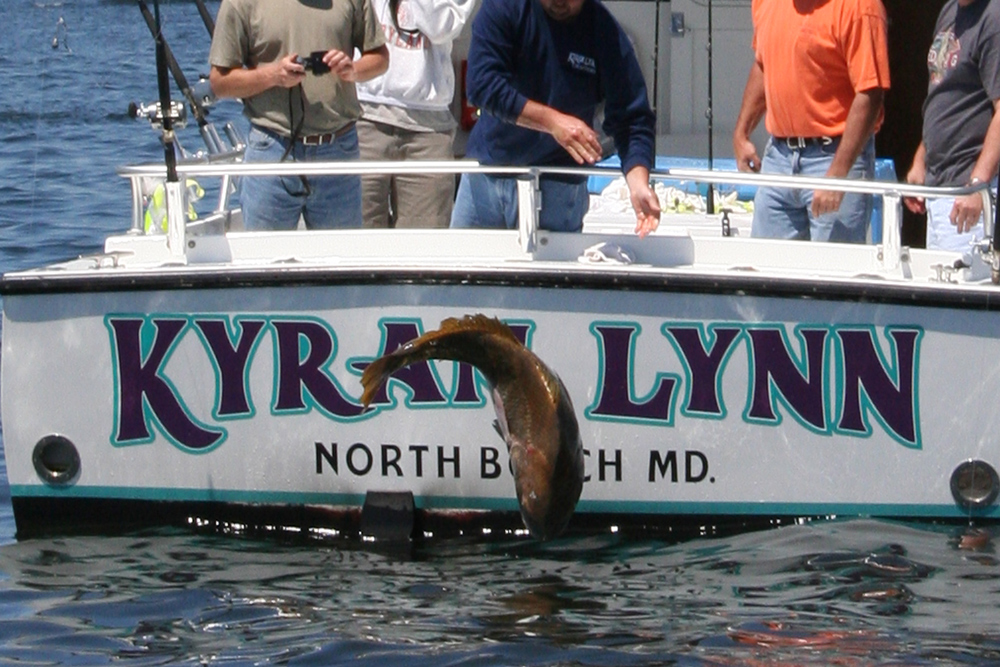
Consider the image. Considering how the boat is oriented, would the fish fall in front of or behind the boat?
behind

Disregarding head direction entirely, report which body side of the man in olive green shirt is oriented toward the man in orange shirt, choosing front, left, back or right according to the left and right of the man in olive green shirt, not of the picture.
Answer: left

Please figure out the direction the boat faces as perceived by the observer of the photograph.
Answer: facing away from the viewer

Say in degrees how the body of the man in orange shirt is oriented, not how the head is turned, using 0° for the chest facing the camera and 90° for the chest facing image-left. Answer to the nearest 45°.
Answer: approximately 45°

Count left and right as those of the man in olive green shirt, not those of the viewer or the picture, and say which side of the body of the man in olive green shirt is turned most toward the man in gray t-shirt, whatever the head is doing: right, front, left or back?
left

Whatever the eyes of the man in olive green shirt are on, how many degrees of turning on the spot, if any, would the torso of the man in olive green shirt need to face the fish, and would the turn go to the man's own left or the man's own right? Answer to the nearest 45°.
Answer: approximately 45° to the man's own left

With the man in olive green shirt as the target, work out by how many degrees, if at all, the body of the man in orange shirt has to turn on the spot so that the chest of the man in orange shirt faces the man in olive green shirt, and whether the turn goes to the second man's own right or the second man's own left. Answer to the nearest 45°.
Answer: approximately 45° to the second man's own right

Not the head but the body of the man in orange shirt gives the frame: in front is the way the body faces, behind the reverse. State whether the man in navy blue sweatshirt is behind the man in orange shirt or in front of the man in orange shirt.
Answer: in front

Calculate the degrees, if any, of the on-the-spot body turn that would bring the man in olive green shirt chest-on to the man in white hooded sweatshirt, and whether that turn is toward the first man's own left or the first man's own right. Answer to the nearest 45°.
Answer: approximately 135° to the first man's own left
